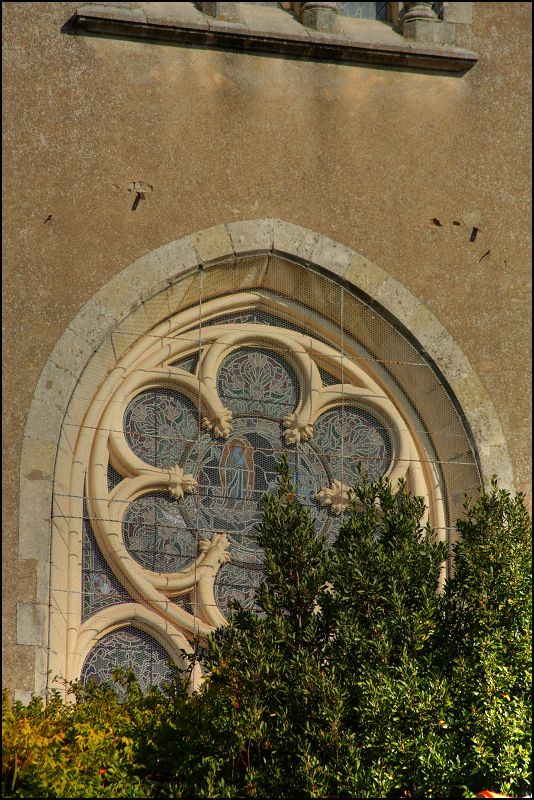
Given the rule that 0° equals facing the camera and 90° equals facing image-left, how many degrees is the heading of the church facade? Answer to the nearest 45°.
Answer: approximately 0°
